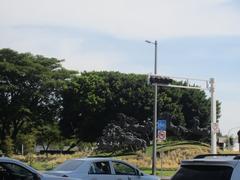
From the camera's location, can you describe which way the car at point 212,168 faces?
facing away from the viewer and to the right of the viewer

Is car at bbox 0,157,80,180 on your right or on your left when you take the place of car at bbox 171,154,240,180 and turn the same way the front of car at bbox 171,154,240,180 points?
on your left

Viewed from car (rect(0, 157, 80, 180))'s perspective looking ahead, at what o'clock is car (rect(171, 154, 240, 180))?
car (rect(171, 154, 240, 180)) is roughly at 12 o'clock from car (rect(0, 157, 80, 180)).

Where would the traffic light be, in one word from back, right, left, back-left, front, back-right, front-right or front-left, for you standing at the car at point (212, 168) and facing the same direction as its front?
front-left

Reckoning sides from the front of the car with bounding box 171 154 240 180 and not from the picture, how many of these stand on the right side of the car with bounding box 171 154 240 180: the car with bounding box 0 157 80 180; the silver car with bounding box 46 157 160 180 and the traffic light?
0

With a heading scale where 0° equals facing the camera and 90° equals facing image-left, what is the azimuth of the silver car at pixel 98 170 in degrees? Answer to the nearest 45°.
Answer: approximately 225°

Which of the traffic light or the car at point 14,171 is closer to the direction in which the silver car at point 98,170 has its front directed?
the traffic light

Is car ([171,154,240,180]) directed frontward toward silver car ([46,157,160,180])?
no

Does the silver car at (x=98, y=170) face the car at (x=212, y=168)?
no

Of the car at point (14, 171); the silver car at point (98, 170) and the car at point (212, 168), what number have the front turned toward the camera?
0
